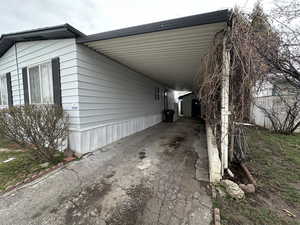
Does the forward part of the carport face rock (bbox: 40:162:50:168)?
no

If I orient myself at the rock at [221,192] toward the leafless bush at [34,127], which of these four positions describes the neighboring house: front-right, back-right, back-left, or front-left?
back-right

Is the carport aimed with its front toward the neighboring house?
no

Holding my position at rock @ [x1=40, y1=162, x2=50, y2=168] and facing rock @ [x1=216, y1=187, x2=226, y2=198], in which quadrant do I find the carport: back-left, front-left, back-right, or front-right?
front-left

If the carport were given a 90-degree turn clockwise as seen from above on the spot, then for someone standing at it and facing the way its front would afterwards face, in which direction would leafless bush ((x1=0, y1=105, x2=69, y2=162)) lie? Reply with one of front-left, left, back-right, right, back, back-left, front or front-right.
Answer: front

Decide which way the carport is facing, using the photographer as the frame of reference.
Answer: facing the viewer

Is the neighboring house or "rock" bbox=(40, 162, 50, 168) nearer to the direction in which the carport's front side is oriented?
the rock
